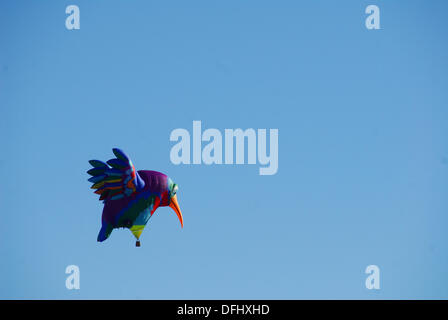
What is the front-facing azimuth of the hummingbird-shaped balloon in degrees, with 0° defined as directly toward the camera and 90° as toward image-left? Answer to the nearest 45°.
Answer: approximately 270°
